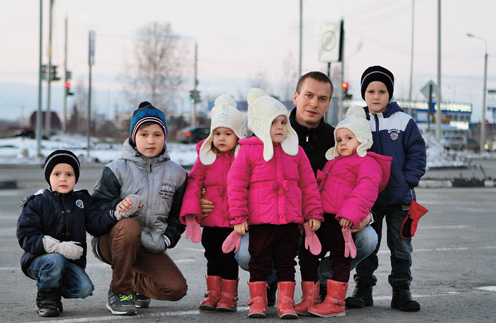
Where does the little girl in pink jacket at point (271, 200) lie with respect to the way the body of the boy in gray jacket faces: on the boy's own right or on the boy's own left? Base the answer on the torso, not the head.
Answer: on the boy's own left

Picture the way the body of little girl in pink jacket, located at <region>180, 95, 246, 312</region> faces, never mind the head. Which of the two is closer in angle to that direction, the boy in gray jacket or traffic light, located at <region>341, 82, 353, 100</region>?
the boy in gray jacket

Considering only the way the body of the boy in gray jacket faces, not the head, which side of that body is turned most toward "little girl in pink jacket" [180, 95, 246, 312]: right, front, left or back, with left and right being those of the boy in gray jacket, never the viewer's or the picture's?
left

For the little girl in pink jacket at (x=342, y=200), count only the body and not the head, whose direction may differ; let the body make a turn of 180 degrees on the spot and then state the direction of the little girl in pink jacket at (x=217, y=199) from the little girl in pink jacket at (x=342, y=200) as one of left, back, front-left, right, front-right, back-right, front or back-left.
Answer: back-left

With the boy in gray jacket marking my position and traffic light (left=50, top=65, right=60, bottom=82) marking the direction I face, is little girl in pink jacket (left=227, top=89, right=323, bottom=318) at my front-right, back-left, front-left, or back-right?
back-right

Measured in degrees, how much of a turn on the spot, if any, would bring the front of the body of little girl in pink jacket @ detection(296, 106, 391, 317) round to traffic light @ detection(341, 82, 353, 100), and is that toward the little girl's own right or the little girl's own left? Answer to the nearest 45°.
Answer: approximately 135° to the little girl's own right

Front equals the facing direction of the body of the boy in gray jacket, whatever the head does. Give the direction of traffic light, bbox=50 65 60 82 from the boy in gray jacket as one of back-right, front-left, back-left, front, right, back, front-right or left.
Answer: back

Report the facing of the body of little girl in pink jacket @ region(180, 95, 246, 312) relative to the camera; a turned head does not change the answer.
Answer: toward the camera

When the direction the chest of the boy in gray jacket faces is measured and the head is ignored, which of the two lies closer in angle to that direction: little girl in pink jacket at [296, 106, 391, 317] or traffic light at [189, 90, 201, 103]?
the little girl in pink jacket

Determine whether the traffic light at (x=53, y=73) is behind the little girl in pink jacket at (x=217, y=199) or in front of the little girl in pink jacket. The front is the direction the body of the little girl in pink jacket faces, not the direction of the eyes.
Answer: behind

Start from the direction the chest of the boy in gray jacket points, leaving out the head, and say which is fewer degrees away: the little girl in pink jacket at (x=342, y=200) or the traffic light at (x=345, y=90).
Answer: the little girl in pink jacket

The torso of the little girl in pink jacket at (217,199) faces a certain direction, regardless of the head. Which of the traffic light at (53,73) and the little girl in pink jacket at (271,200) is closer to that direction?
the little girl in pink jacket

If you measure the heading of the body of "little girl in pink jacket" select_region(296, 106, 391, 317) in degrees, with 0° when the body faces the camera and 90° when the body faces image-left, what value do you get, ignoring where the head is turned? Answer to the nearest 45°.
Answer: approximately 45°

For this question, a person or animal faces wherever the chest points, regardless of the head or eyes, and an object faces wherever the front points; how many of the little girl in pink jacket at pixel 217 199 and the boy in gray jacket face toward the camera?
2
